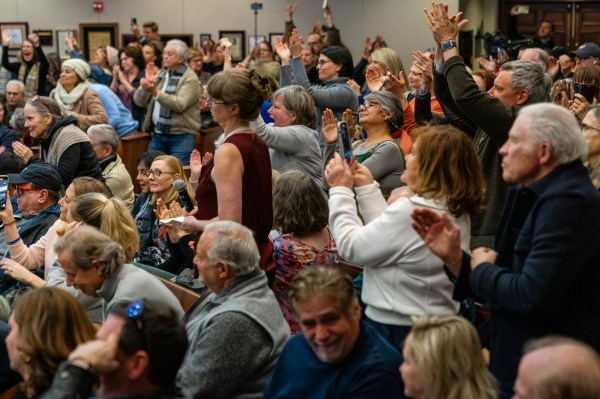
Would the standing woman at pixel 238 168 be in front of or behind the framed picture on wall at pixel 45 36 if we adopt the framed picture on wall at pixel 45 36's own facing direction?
in front

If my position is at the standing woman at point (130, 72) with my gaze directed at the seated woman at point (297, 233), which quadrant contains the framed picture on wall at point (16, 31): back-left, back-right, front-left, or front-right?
back-right

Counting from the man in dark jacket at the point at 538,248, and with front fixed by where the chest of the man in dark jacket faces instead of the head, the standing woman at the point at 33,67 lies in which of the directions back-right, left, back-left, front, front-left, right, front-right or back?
front-right

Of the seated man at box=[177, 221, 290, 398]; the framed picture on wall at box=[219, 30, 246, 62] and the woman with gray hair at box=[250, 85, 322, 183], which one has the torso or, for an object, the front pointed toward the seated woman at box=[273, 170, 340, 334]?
the framed picture on wall

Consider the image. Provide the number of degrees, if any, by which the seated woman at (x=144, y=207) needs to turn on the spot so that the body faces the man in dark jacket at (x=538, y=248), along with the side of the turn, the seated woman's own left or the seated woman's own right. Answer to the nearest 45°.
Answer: approximately 45° to the seated woman's own left

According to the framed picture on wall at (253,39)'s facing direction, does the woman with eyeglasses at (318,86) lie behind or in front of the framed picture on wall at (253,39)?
in front

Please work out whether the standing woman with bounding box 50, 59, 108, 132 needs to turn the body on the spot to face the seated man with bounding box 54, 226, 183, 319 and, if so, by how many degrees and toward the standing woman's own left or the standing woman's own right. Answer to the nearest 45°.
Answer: approximately 45° to the standing woman's own left

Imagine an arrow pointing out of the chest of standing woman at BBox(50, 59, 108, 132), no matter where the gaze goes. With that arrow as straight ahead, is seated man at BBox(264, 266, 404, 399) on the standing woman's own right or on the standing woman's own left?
on the standing woman's own left

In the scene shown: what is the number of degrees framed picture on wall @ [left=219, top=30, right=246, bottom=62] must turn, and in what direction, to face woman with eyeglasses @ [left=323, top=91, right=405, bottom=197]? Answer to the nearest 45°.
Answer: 0° — it already faces them

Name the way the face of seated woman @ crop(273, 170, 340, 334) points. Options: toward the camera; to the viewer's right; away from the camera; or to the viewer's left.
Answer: away from the camera

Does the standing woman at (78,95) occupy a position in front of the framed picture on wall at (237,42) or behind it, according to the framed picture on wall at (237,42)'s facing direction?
in front

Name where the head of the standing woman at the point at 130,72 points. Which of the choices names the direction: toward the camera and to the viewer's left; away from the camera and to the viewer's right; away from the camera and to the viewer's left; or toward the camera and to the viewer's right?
toward the camera and to the viewer's left
